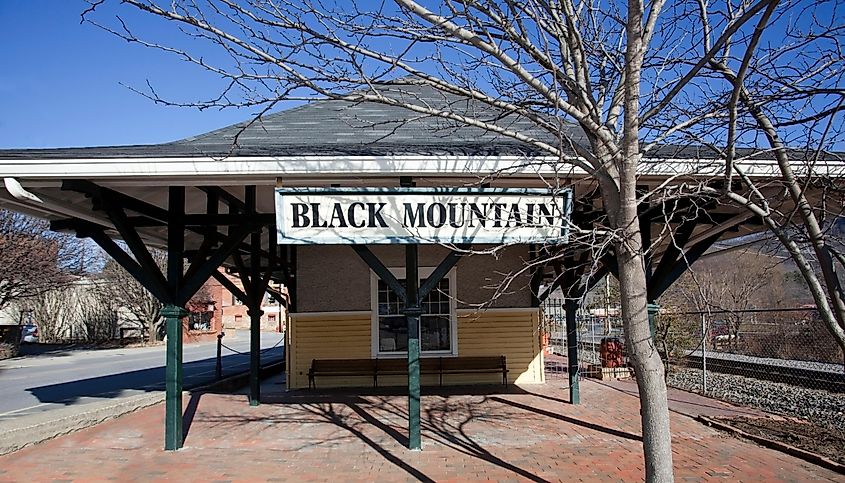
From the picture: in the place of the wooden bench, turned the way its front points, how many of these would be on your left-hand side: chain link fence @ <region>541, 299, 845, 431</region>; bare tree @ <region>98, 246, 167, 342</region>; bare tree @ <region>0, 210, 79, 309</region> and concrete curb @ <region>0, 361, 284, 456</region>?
1

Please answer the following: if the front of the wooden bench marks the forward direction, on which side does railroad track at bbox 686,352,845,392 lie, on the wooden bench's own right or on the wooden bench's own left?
on the wooden bench's own left

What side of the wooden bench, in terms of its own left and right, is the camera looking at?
front

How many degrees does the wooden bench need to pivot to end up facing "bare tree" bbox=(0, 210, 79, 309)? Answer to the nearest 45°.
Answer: approximately 135° to its right

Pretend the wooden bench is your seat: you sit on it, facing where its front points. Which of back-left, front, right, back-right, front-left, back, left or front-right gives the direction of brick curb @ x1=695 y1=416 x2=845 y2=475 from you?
front-left

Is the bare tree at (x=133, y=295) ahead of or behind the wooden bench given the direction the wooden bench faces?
behind

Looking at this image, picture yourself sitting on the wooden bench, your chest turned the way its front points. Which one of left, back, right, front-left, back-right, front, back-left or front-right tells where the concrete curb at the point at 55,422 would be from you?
front-right

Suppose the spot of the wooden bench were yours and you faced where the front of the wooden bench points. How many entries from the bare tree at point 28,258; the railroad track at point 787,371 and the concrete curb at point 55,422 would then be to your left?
1

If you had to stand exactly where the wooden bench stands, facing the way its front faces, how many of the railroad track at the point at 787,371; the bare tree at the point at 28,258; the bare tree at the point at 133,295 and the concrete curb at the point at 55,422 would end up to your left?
1

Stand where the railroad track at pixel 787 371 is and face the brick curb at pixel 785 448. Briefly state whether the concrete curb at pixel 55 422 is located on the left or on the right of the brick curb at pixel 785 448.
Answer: right

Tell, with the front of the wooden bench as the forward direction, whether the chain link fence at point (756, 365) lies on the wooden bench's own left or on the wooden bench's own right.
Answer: on the wooden bench's own left

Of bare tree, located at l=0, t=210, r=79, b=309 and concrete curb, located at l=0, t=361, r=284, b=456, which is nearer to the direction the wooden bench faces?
the concrete curb
